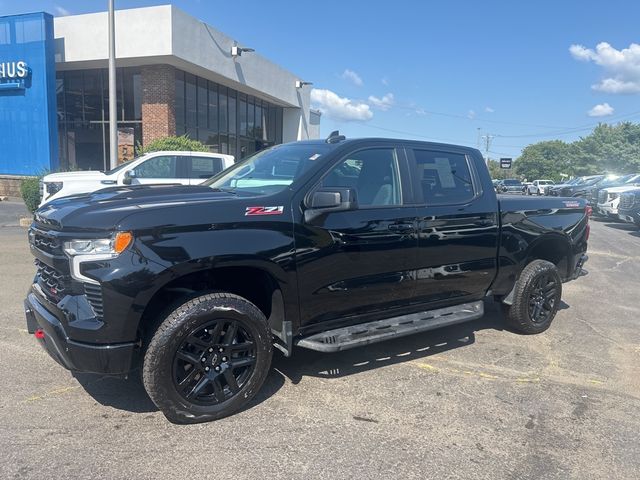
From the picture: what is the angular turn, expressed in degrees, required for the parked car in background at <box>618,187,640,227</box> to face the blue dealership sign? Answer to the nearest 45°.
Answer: approximately 45° to its right

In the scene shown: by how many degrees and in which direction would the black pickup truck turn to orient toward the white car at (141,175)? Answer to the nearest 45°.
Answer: approximately 90° to its right

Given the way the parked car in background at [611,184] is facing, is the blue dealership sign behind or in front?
in front

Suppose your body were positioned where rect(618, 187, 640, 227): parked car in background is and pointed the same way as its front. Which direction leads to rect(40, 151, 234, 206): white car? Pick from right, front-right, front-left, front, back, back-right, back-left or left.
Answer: front

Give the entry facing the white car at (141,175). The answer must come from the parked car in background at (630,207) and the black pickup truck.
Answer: the parked car in background

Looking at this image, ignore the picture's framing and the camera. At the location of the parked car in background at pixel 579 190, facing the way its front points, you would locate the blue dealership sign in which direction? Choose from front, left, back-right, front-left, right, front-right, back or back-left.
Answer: front

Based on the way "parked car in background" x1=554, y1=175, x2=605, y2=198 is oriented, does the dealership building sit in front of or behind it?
in front

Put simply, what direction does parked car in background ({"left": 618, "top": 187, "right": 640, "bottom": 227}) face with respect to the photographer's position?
facing the viewer and to the left of the viewer

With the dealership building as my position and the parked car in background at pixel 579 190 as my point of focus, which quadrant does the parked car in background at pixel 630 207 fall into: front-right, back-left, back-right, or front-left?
front-right

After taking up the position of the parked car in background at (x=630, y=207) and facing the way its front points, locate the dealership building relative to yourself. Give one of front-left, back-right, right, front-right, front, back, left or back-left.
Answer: front-right

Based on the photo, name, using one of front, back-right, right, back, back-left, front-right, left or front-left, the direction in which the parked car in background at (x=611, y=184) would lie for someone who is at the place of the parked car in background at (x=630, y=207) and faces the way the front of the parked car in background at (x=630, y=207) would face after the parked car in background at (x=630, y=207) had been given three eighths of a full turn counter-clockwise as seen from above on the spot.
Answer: left

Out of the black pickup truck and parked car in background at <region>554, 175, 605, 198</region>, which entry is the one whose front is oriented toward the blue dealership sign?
the parked car in background

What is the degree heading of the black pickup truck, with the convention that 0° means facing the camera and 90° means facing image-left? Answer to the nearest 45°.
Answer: approximately 45°

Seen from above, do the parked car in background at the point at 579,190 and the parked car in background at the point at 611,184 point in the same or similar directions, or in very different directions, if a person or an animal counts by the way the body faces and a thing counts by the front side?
same or similar directions

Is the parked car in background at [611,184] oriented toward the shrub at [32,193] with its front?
yes

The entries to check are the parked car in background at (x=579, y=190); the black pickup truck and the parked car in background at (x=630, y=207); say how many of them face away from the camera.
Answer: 0
